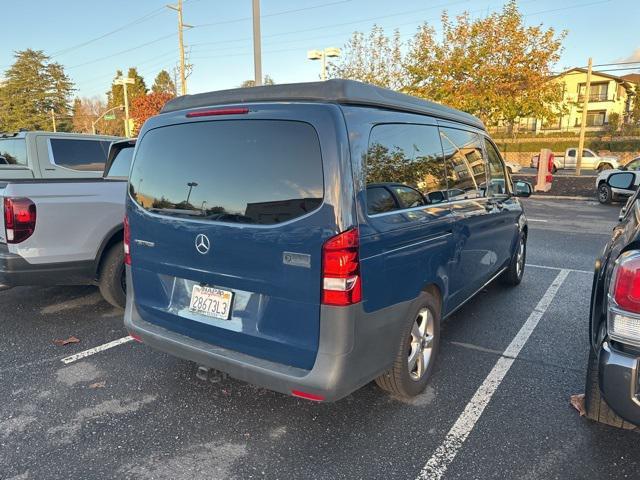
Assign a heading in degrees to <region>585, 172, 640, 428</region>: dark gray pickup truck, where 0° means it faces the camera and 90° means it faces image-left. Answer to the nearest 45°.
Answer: approximately 180°

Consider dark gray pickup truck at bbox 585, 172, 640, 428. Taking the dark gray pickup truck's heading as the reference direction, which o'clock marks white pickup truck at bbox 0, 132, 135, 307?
The white pickup truck is roughly at 9 o'clock from the dark gray pickup truck.

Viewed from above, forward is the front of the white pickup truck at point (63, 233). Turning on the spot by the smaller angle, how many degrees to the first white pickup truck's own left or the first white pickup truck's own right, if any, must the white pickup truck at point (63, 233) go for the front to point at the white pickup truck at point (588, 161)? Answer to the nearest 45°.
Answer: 0° — it already faces it

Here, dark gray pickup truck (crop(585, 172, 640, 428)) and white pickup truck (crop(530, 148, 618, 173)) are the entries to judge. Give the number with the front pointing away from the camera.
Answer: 1

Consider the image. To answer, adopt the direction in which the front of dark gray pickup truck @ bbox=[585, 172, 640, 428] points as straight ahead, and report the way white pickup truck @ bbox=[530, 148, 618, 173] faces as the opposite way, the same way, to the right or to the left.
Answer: to the right

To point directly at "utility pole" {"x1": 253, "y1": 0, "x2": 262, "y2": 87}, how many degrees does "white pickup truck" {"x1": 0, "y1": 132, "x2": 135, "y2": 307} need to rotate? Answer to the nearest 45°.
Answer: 0° — it already faces it

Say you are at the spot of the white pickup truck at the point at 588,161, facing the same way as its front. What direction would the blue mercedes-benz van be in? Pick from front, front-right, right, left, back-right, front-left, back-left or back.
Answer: right

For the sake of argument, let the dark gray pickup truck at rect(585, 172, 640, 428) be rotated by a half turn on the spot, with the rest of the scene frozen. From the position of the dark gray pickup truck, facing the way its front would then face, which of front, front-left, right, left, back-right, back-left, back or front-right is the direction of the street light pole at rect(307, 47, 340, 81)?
back-right

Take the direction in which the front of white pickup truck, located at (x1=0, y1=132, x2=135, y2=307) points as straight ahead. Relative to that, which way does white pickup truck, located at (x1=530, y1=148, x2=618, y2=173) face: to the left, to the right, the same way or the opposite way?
to the right

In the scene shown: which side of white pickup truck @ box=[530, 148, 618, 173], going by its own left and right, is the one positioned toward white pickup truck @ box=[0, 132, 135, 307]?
right

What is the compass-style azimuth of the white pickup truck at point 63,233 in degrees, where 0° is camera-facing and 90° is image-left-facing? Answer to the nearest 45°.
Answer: approximately 225°

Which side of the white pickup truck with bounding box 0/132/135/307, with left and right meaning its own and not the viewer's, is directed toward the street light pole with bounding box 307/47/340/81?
front

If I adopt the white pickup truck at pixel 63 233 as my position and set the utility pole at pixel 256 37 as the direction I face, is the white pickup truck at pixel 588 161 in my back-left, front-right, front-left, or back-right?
front-right

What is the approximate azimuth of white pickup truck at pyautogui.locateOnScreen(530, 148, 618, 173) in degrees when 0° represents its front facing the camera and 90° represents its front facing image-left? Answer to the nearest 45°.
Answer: approximately 270°

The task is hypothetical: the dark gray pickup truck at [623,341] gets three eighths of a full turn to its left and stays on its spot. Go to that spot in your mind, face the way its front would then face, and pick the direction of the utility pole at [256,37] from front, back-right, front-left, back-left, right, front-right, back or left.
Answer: right

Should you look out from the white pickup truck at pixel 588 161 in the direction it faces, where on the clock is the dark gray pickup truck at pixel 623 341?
The dark gray pickup truck is roughly at 3 o'clock from the white pickup truck.

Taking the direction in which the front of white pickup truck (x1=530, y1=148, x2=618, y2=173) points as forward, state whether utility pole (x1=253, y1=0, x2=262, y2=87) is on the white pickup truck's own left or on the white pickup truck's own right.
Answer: on the white pickup truck's own right
